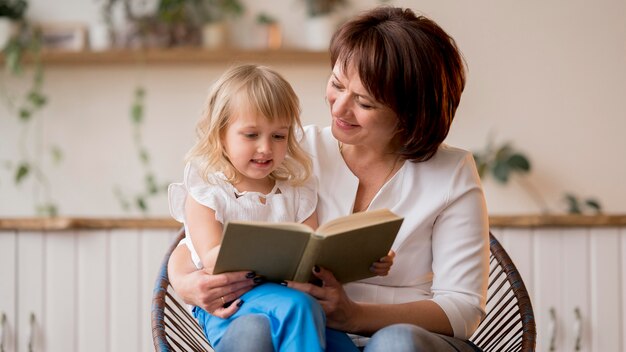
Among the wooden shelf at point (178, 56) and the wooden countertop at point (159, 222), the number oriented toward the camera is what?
2

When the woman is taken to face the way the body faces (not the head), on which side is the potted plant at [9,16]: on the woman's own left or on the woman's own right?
on the woman's own right

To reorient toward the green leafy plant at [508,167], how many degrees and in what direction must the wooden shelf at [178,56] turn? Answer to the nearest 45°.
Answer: approximately 90° to its left

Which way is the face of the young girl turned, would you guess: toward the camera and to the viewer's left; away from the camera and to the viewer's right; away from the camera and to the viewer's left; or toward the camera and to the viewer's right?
toward the camera and to the viewer's right

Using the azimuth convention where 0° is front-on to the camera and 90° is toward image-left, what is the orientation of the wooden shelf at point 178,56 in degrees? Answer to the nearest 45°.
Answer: approximately 0°
